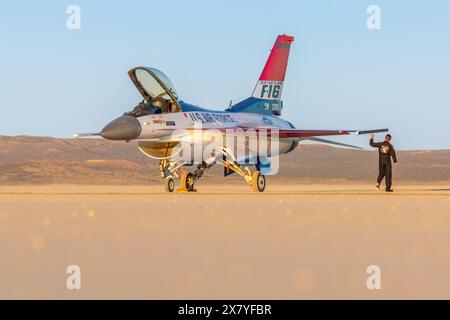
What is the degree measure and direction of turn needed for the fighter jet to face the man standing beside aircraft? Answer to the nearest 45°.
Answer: approximately 135° to its left

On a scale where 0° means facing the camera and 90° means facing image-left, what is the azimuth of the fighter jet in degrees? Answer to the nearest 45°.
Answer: approximately 45°
